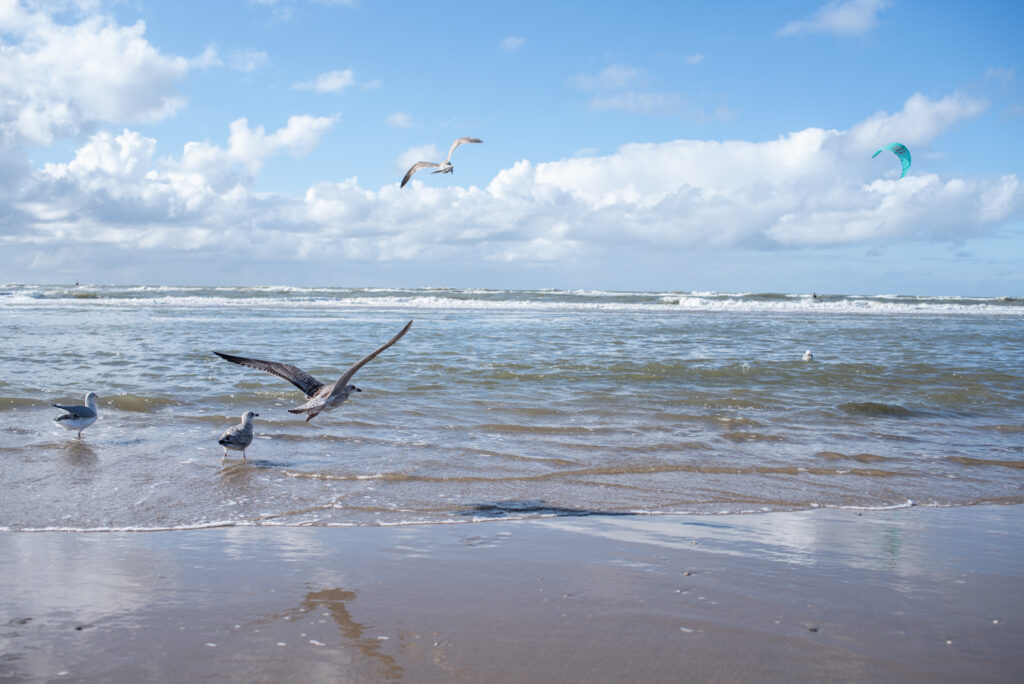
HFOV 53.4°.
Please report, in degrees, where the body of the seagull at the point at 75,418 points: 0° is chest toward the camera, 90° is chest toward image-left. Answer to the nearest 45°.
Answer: approximately 270°

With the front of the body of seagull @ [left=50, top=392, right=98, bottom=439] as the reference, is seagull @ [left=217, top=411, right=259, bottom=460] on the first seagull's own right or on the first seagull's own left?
on the first seagull's own right

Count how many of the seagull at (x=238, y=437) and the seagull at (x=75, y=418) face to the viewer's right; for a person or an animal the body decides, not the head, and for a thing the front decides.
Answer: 2

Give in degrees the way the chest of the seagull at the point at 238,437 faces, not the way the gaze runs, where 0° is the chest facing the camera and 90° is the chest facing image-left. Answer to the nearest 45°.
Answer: approximately 270°

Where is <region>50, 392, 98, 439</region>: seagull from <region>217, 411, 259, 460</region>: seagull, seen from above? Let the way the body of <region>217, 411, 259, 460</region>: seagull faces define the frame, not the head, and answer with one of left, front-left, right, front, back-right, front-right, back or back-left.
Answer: back-left

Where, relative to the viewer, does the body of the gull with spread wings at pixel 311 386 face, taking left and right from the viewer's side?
facing away from the viewer and to the right of the viewer

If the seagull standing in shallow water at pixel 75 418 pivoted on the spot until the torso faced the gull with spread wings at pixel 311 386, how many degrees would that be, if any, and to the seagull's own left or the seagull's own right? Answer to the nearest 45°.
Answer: approximately 45° to the seagull's own right
